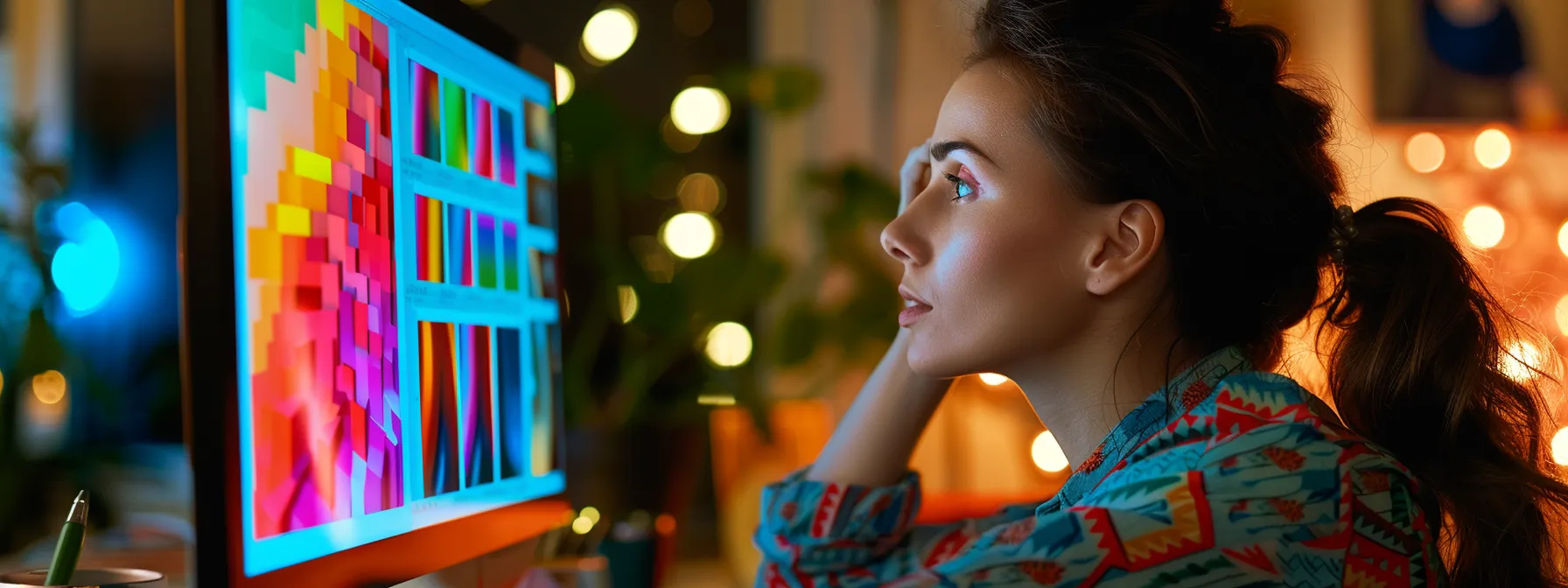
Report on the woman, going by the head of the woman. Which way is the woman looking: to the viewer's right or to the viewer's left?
to the viewer's left

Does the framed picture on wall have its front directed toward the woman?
yes

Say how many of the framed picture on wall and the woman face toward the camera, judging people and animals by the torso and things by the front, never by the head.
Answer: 1

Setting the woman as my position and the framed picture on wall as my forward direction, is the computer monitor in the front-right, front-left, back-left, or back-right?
back-left

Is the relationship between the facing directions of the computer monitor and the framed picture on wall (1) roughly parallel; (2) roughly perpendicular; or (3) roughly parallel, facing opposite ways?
roughly perpendicular

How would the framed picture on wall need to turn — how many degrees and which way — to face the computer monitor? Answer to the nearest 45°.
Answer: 0° — it already faces it

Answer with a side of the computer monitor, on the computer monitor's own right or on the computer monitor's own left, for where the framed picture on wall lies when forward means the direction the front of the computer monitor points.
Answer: on the computer monitor's own left

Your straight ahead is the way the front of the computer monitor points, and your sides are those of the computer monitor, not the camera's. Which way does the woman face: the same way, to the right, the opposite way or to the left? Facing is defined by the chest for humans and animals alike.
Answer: the opposite way

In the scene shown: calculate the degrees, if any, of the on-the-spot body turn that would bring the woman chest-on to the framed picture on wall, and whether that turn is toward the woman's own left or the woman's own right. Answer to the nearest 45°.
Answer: approximately 90° to the woman's own right

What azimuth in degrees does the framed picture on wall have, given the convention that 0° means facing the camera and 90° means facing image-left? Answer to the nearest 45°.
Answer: approximately 0°

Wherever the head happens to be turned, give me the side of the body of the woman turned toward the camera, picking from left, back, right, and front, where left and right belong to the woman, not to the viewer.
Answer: left
